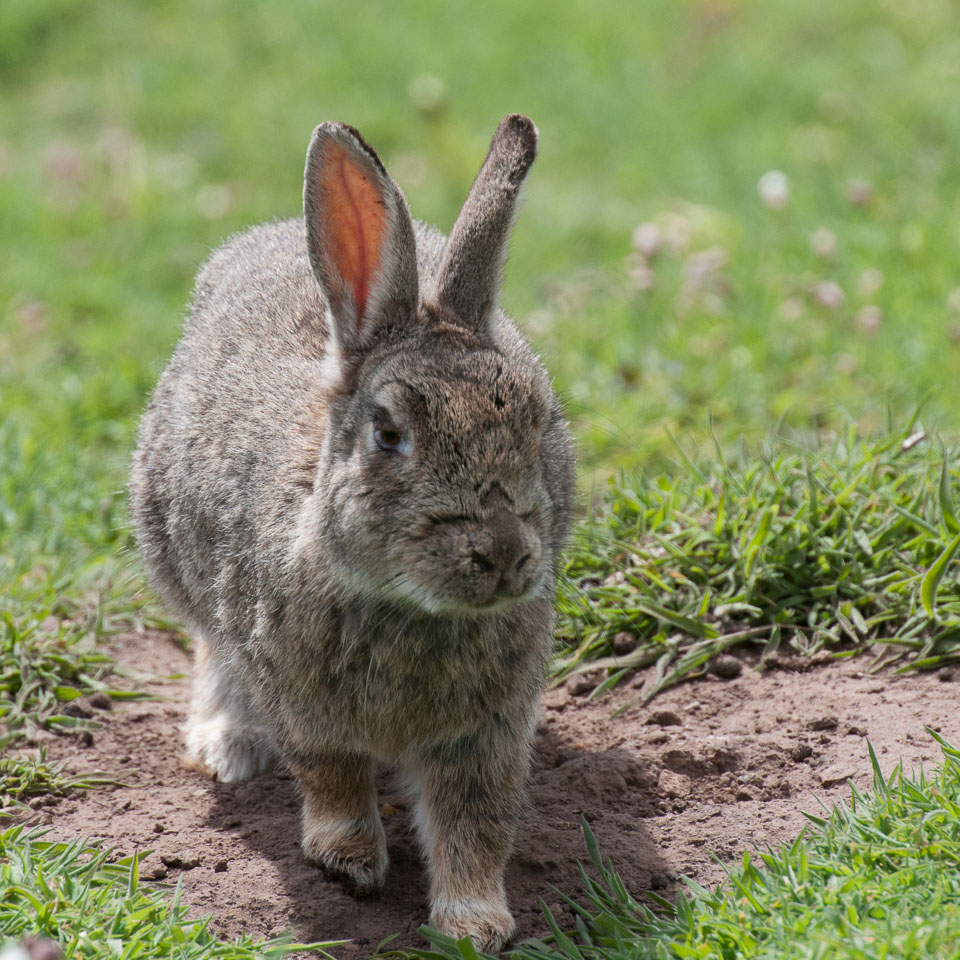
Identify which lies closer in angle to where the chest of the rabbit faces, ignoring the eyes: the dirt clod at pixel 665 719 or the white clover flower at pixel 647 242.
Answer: the dirt clod

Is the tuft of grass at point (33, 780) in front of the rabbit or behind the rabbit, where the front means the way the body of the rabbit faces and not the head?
behind

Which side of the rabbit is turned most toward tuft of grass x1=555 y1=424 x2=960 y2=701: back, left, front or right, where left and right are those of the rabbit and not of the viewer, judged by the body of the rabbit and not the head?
left

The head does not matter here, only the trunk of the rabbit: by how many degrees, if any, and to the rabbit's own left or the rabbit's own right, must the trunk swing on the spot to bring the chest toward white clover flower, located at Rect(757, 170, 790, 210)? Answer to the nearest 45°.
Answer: approximately 90° to the rabbit's own left

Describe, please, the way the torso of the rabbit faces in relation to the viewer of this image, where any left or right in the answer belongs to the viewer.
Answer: facing the viewer and to the right of the viewer

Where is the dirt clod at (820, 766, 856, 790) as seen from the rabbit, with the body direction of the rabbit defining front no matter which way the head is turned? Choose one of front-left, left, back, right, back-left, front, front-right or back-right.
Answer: front-left

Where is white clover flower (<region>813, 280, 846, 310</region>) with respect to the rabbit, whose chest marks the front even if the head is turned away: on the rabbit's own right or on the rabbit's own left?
on the rabbit's own left
